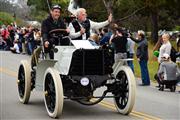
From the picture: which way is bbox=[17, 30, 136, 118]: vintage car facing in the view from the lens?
facing the viewer and to the right of the viewer

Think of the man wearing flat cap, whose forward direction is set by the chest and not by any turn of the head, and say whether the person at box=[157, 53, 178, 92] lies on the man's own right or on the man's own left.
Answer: on the man's own left

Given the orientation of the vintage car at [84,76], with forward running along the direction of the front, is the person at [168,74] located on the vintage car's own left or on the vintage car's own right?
on the vintage car's own left
